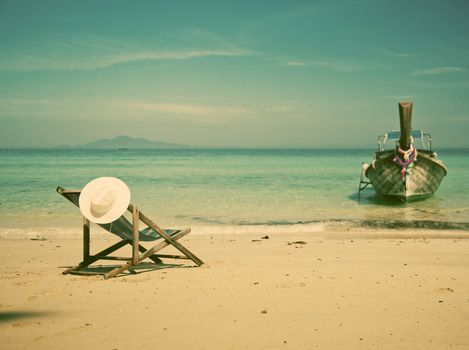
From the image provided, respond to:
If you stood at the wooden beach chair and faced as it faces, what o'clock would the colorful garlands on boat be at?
The colorful garlands on boat is roughly at 12 o'clock from the wooden beach chair.

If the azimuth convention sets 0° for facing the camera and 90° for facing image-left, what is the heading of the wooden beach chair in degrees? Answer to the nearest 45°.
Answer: approximately 225°
